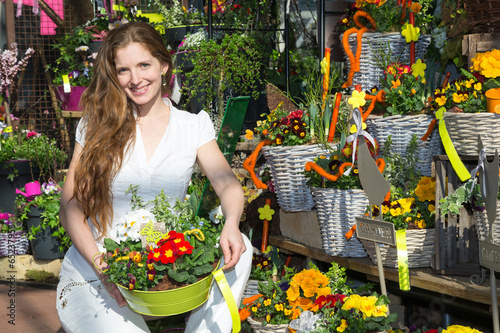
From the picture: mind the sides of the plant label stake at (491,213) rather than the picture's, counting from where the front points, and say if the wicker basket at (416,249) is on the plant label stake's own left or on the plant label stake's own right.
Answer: on the plant label stake's own right

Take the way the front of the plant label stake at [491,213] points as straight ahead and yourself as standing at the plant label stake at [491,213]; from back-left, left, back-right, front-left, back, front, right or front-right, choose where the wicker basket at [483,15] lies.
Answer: back-right

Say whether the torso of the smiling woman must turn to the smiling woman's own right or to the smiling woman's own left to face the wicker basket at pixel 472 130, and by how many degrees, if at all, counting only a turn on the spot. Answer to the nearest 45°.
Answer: approximately 90° to the smiling woman's own left

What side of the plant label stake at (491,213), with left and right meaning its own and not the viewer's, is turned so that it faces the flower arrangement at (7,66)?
right

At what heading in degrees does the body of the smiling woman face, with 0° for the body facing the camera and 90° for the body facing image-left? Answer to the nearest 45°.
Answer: approximately 0°

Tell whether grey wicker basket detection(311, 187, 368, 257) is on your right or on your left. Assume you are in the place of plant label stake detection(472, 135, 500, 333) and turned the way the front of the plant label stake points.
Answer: on your right

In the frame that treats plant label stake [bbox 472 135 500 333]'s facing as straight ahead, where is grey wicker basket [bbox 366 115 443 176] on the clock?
The grey wicker basket is roughly at 4 o'clock from the plant label stake.

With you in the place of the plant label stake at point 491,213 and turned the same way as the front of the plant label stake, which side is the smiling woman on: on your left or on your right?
on your right

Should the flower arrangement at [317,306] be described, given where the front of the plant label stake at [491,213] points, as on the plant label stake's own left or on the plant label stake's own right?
on the plant label stake's own right
